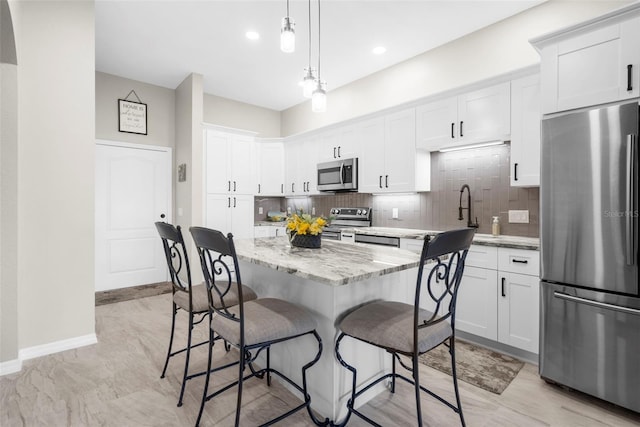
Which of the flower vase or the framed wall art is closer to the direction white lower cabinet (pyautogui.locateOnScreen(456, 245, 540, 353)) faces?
the flower vase

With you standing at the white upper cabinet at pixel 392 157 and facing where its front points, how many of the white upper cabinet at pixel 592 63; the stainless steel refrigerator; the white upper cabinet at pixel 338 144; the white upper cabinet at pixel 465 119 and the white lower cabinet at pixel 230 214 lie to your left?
3

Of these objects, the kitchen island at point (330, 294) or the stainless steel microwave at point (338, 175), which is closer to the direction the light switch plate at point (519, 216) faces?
the kitchen island

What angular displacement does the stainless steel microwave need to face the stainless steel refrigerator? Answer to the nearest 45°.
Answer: approximately 90° to its left

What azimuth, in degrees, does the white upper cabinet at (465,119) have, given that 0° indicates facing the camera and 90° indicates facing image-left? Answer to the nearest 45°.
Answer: approximately 45°

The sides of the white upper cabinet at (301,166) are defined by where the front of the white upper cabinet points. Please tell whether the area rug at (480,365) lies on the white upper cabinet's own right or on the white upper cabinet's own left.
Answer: on the white upper cabinet's own left
